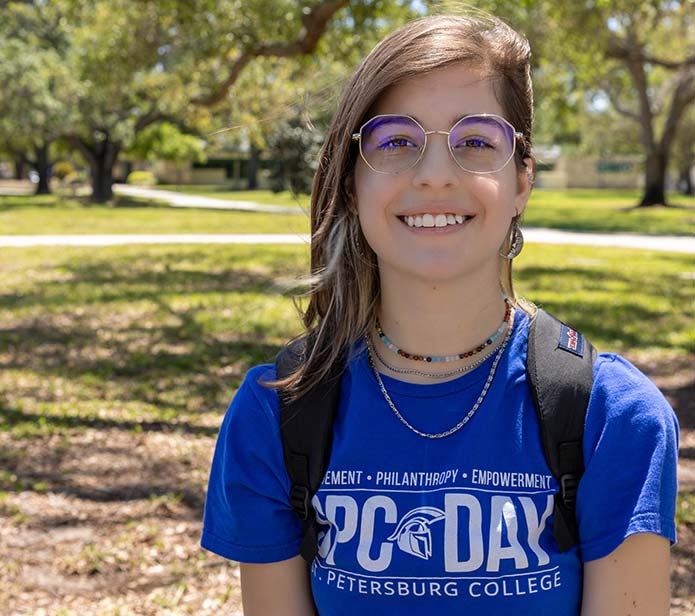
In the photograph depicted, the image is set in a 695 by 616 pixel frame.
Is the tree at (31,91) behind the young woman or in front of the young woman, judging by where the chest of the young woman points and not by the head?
behind

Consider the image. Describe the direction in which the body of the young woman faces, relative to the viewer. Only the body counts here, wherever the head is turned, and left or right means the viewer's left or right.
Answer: facing the viewer

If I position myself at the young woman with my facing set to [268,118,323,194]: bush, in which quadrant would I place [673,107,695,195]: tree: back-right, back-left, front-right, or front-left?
front-right

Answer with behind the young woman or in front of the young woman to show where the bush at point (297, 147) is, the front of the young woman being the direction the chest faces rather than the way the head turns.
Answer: behind

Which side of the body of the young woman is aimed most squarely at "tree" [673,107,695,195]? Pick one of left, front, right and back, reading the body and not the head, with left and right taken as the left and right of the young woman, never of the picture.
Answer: back

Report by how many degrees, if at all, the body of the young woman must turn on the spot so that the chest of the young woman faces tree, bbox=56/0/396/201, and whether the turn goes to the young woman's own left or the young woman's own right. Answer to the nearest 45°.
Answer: approximately 180°
